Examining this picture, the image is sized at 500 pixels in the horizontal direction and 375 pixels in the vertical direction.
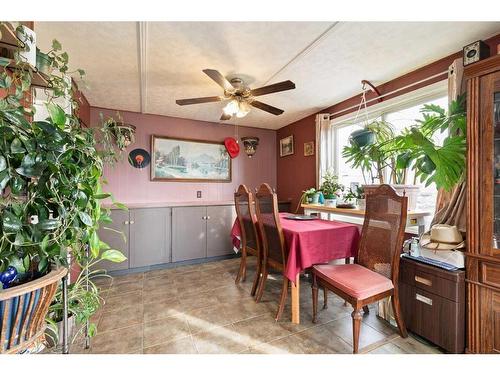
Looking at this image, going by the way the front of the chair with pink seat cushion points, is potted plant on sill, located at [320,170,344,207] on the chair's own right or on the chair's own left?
on the chair's own right

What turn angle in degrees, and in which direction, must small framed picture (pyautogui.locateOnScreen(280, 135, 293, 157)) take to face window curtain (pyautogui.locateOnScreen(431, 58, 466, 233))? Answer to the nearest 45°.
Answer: approximately 90° to its left

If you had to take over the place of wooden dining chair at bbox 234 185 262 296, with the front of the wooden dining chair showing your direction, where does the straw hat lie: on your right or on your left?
on your right

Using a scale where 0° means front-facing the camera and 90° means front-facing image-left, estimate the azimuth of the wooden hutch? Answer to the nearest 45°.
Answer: approximately 45°

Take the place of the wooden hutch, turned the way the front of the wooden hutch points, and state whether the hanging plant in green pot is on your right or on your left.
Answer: on your right

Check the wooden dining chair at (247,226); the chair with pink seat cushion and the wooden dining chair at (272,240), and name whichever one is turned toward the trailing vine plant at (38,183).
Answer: the chair with pink seat cushion

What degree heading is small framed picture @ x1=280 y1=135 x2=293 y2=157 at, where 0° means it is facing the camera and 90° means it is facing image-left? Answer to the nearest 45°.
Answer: approximately 45°

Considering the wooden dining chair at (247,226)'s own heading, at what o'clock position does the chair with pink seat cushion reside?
The chair with pink seat cushion is roughly at 3 o'clock from the wooden dining chair.

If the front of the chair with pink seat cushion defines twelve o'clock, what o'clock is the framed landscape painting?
The framed landscape painting is roughly at 2 o'clock from the chair with pink seat cushion.

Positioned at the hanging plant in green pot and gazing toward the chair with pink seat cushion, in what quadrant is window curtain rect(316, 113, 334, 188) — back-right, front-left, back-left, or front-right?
back-right

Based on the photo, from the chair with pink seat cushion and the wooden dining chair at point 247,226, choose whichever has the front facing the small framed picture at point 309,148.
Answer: the wooden dining chair

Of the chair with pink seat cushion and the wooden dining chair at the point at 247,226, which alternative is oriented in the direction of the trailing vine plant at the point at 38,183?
the chair with pink seat cushion

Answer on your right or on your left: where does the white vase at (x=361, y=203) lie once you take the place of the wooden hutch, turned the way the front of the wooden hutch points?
on your right
